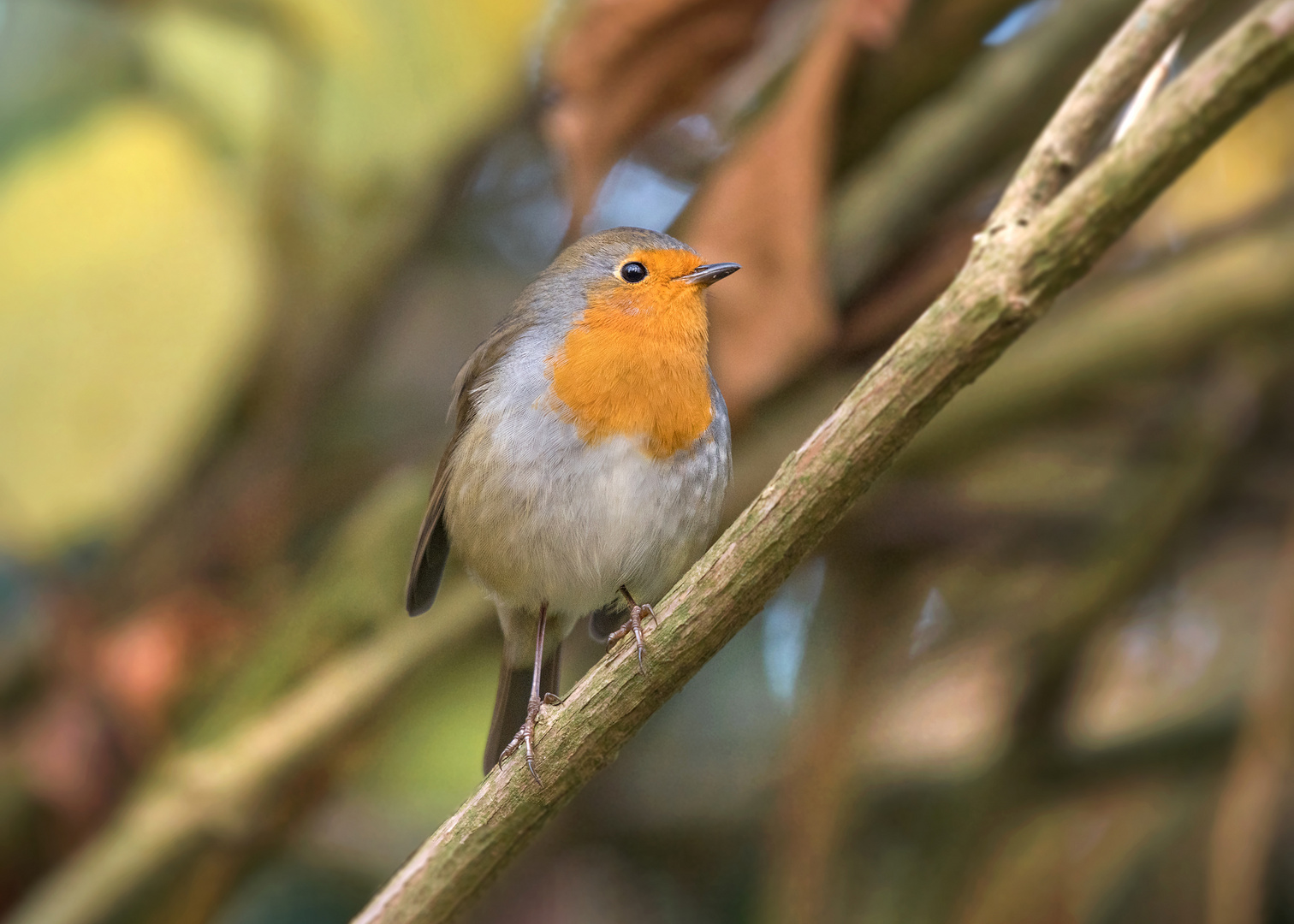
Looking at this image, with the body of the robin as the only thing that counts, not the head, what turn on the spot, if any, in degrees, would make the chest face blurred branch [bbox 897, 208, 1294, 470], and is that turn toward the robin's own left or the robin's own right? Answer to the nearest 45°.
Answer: approximately 90° to the robin's own left

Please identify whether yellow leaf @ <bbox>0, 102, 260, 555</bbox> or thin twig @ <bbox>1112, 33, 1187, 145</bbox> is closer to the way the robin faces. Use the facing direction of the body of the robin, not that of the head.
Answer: the thin twig

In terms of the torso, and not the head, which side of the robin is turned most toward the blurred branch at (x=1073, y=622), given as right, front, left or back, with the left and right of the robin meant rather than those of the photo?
left

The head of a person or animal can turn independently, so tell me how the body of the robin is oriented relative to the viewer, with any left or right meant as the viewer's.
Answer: facing the viewer and to the right of the viewer
